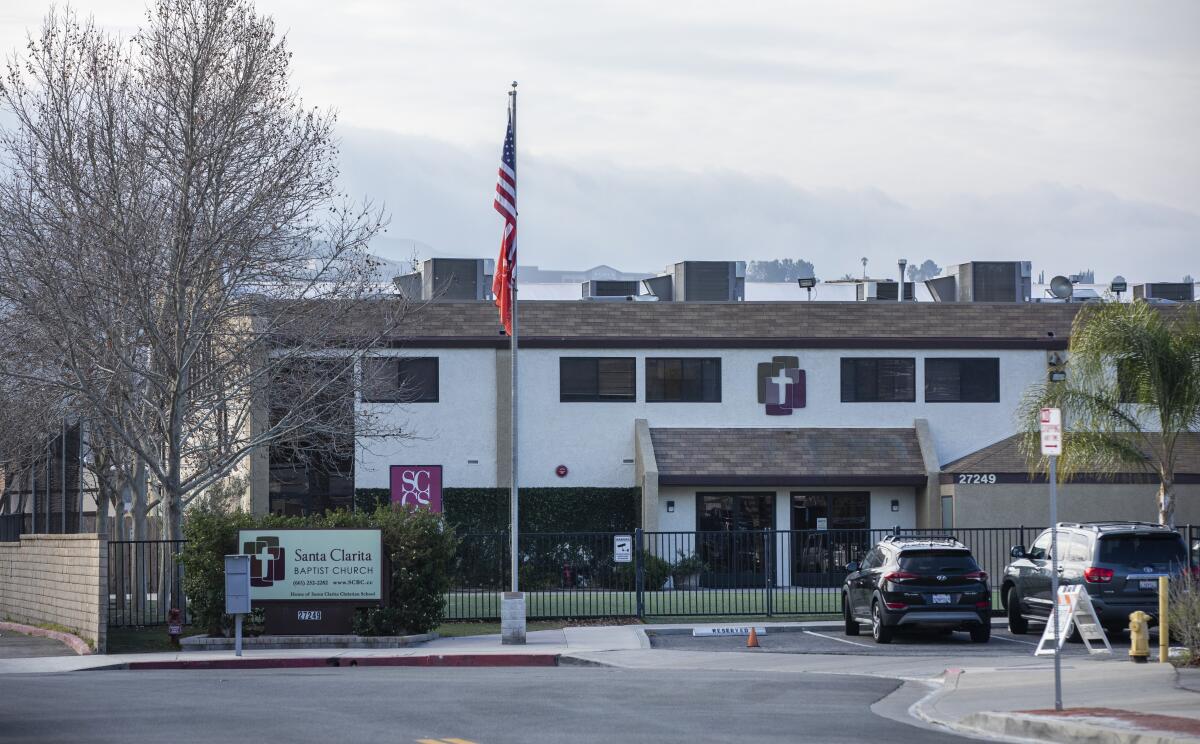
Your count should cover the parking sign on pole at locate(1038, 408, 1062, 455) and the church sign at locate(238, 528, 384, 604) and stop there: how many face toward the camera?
2

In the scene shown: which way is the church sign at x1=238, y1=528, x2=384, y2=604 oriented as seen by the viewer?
toward the camera

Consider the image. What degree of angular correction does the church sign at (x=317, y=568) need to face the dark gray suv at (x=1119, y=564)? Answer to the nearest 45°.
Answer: approximately 90° to its left

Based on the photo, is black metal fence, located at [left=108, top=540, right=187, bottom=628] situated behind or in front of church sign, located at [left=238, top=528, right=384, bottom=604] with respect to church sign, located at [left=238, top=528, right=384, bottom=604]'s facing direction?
behind

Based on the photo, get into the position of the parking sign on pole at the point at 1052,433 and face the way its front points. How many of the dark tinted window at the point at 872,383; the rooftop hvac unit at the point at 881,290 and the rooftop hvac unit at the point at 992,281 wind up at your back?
3

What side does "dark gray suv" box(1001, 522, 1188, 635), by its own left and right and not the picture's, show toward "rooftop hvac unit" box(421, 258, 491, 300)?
front

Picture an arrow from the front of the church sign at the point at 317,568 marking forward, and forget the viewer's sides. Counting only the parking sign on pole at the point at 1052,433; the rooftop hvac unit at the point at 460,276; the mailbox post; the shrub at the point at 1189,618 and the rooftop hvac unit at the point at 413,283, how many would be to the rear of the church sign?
2

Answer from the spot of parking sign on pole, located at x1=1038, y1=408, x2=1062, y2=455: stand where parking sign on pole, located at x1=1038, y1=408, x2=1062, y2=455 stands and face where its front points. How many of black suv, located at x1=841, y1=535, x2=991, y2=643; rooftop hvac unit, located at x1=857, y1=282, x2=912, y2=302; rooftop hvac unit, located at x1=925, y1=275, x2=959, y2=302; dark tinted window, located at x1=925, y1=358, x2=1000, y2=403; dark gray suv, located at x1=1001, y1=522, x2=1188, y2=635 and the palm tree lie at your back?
6

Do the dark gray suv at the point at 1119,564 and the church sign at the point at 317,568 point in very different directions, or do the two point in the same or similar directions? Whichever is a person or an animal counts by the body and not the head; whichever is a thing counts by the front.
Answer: very different directions

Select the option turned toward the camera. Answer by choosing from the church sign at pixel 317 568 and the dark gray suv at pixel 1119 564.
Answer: the church sign

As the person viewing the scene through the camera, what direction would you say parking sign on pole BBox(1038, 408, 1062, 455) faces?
facing the viewer

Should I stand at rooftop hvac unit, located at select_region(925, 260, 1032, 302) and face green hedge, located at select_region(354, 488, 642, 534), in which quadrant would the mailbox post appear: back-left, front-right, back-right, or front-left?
front-left

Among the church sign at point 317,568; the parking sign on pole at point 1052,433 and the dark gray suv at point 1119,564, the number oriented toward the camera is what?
2

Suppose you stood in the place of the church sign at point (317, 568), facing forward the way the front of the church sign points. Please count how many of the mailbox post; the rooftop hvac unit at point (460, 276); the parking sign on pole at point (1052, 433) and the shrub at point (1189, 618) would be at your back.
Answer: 1

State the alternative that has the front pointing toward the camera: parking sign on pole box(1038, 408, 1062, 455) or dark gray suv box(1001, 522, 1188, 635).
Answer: the parking sign on pole

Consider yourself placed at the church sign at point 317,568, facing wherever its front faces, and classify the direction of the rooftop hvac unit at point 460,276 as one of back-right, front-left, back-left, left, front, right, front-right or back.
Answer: back

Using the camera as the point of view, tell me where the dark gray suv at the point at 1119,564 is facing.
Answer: facing away from the viewer and to the left of the viewer
